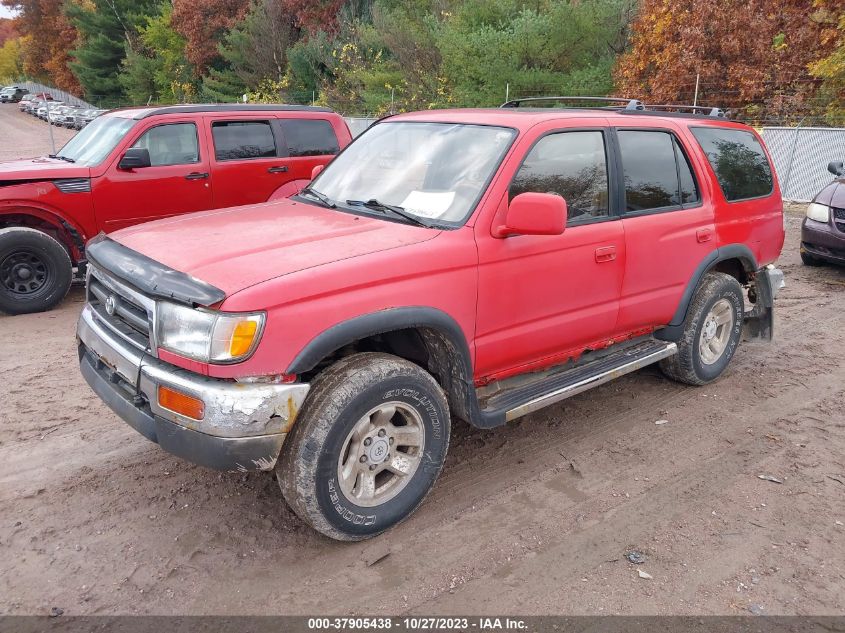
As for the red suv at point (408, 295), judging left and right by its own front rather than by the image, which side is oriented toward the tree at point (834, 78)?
back

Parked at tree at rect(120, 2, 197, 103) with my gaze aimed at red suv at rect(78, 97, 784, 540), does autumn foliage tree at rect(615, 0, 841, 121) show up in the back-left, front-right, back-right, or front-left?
front-left

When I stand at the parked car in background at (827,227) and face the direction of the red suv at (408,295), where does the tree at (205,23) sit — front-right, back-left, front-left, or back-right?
back-right

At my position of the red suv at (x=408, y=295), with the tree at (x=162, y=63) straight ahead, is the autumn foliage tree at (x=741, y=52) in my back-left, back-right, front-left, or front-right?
front-right

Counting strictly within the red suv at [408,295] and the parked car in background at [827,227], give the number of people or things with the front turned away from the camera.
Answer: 0

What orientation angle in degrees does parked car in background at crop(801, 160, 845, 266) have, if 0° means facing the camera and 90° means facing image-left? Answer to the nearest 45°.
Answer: approximately 45°

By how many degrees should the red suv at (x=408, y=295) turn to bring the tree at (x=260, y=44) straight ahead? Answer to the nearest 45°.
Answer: approximately 135° to its right

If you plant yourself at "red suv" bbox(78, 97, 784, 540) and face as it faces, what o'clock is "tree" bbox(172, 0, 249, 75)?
The tree is roughly at 4 o'clock from the red suv.

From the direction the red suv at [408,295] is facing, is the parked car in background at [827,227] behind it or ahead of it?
behind

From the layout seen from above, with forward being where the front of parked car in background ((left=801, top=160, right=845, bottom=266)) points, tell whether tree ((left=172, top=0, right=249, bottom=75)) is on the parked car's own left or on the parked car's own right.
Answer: on the parked car's own right

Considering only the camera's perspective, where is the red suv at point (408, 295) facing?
facing the viewer and to the left of the viewer

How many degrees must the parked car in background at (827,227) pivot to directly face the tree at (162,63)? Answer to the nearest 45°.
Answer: approximately 90° to its right
